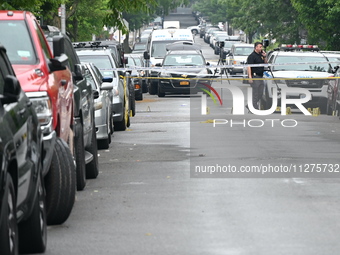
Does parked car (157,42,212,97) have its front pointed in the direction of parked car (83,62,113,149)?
yes

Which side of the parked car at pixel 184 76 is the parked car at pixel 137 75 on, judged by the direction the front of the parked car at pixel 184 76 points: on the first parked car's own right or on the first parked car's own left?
on the first parked car's own right

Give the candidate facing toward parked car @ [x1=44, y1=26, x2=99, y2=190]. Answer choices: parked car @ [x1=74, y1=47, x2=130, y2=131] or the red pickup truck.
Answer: parked car @ [x1=74, y1=47, x2=130, y2=131]

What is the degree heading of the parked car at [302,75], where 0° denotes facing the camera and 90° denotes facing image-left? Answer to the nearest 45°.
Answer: approximately 0°

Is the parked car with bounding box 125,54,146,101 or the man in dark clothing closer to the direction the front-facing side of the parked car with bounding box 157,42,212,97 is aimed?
the man in dark clothing

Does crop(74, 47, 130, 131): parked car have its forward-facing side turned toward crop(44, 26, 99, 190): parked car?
yes

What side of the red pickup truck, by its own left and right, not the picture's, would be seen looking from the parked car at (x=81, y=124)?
back

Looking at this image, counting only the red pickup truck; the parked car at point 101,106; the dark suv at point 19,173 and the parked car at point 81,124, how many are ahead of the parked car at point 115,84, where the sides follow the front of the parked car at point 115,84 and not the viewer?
4

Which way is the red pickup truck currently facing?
toward the camera

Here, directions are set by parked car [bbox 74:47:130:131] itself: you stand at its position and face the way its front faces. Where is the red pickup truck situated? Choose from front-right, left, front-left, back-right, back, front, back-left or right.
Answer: front

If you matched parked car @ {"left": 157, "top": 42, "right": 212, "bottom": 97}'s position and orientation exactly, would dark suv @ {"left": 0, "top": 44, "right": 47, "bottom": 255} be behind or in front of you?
in front

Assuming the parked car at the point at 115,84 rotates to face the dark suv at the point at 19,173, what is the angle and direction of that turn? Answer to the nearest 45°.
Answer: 0° — it already faces it

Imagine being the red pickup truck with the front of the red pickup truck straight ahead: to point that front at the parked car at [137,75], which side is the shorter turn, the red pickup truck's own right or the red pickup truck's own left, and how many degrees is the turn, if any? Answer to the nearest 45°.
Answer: approximately 180°

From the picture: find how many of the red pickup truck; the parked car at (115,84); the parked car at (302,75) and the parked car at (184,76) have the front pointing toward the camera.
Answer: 4

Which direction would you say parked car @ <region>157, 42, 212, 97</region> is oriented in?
toward the camera
